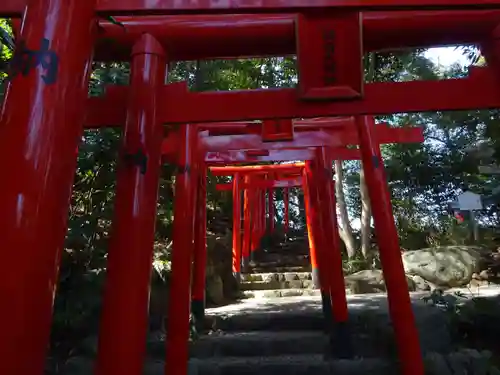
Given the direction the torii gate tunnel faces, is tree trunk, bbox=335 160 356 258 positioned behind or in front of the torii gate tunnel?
behind

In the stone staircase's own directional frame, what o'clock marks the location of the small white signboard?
The small white signboard is roughly at 8 o'clock from the stone staircase.

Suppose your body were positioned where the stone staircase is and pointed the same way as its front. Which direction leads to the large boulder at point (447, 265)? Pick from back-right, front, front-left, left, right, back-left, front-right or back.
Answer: back-left

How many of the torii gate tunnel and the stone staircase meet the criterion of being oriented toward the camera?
2

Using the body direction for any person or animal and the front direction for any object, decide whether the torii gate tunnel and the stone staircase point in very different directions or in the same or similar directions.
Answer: same or similar directions

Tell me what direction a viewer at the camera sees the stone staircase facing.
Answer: facing the viewer

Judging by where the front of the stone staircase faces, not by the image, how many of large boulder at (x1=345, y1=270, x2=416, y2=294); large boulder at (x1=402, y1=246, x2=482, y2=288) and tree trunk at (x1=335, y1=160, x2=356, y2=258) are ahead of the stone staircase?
0

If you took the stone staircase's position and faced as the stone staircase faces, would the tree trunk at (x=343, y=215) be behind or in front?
behind

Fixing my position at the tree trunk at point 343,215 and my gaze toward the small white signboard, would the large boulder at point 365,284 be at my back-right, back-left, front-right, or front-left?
front-right

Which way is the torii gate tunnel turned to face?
toward the camera

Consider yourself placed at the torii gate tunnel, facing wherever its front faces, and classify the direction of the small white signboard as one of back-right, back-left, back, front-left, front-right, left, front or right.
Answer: back-left

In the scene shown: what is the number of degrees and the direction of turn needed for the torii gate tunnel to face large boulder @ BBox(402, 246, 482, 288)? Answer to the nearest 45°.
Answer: approximately 135° to its left
